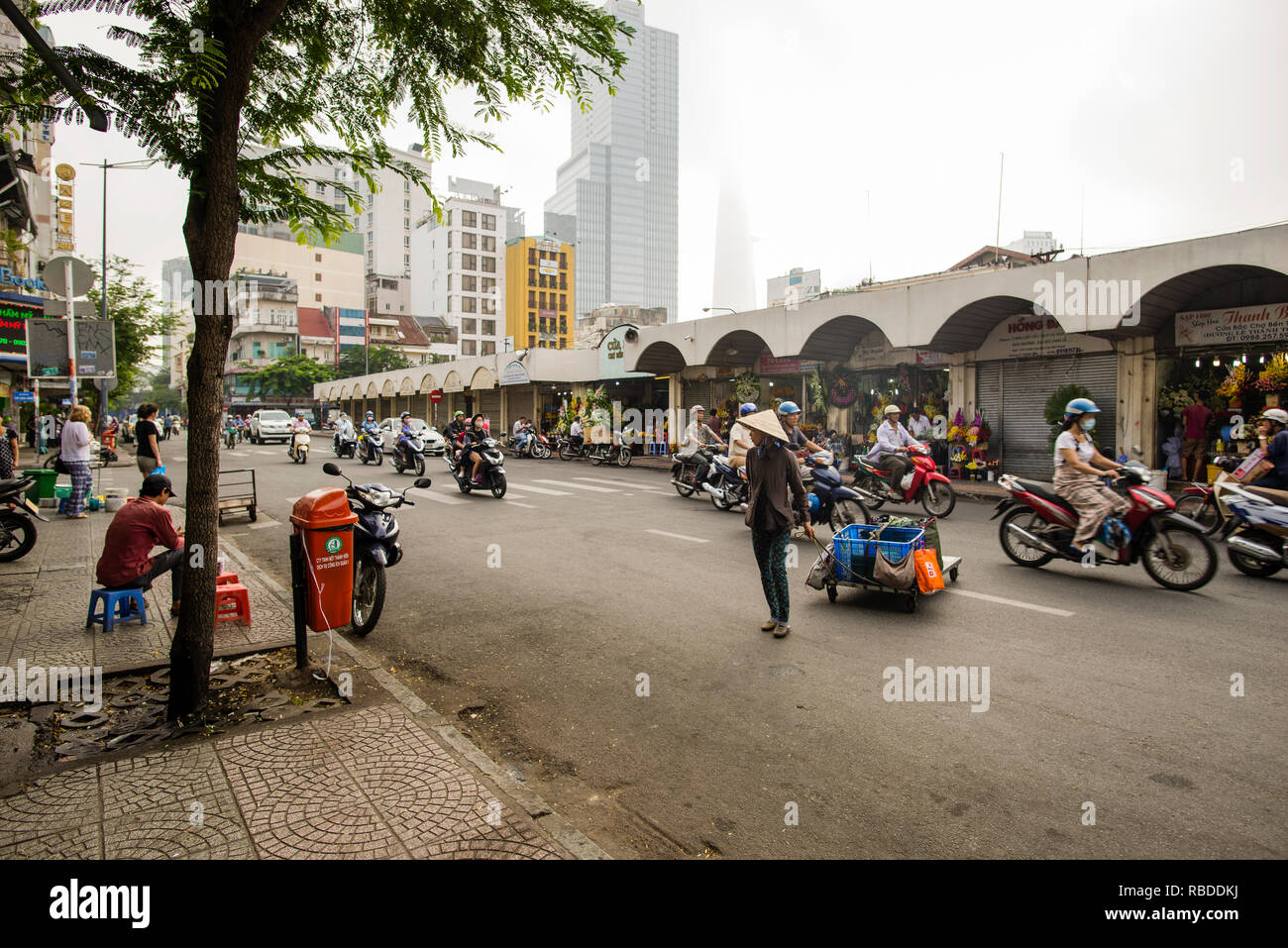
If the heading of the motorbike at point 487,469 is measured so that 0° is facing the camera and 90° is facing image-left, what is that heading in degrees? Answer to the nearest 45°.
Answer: approximately 315°

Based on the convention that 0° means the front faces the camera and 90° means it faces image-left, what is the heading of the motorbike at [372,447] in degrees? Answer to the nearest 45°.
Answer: approximately 315°

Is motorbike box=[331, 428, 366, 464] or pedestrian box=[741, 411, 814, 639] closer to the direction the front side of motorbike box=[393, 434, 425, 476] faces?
the pedestrian

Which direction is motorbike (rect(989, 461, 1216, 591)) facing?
to the viewer's right
